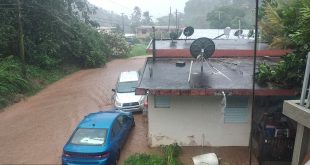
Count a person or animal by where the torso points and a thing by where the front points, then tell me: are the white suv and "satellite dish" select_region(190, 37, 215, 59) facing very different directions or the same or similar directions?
same or similar directions

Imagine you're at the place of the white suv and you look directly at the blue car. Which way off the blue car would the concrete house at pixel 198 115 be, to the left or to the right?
left

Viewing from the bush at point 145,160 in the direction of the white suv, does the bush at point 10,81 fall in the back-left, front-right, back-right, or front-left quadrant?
front-left

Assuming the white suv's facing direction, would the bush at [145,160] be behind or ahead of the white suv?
ahead

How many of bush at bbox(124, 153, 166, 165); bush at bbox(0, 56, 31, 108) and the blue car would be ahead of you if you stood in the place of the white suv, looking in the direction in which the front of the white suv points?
2

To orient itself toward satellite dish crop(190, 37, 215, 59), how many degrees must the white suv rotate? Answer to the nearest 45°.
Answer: approximately 45° to its left

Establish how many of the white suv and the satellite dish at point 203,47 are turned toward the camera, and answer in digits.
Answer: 2

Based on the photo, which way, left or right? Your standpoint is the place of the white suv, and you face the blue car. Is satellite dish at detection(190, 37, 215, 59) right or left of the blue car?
left

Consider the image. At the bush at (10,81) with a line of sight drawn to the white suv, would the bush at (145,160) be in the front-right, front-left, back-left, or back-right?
front-right

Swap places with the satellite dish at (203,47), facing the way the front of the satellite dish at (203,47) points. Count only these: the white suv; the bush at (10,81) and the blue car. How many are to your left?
0

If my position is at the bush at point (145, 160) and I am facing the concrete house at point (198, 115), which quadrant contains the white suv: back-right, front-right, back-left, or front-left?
front-left

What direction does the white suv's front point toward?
toward the camera
